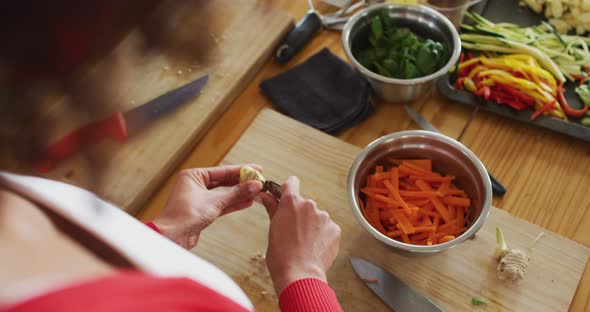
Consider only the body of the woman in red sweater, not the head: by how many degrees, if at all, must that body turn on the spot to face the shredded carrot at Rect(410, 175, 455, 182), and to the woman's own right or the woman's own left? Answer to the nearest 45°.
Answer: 0° — they already face it

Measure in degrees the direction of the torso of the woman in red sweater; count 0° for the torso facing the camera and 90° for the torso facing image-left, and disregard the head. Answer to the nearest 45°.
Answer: approximately 225°

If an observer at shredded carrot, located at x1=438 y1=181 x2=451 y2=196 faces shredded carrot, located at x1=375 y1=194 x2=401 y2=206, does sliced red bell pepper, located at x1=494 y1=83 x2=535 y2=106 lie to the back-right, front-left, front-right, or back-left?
back-right

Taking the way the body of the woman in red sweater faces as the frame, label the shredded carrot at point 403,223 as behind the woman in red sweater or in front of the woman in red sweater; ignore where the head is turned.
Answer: in front

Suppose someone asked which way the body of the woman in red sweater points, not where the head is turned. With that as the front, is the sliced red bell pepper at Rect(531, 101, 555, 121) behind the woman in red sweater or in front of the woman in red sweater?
in front

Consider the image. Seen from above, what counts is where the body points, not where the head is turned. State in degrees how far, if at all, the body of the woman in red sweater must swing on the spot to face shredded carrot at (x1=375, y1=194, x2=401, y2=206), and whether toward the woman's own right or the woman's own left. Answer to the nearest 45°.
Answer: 0° — they already face it
